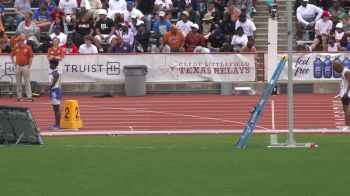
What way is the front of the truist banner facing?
toward the camera

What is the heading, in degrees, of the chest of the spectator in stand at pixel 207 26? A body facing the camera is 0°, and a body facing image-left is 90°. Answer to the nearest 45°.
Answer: approximately 0°

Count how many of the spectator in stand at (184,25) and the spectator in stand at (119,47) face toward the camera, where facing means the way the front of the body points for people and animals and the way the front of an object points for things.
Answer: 2

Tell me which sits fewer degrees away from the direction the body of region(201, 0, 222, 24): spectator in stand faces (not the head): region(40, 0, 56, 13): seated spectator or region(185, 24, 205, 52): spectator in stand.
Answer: the spectator in stand

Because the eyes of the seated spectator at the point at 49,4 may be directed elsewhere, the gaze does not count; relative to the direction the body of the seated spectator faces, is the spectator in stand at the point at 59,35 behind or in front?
in front

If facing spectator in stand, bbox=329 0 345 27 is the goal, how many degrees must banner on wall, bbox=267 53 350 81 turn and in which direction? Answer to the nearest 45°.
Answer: approximately 180°

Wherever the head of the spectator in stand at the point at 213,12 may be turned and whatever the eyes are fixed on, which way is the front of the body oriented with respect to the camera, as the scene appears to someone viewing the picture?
toward the camera

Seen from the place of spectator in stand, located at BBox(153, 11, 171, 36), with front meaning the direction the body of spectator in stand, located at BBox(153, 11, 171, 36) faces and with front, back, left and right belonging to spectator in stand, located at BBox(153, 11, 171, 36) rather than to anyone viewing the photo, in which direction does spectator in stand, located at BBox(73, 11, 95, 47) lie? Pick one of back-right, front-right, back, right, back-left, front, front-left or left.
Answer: right
